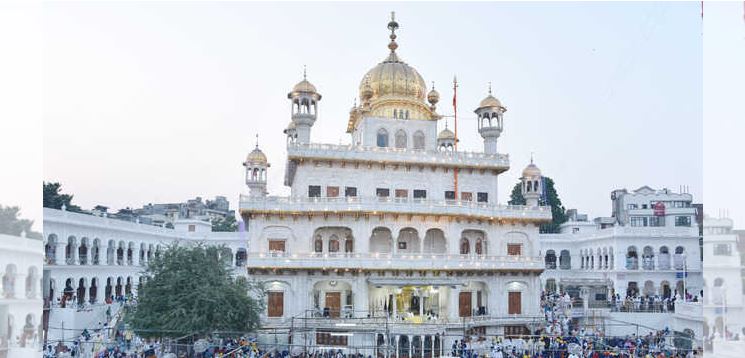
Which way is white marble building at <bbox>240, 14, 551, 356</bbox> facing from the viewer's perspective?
toward the camera
